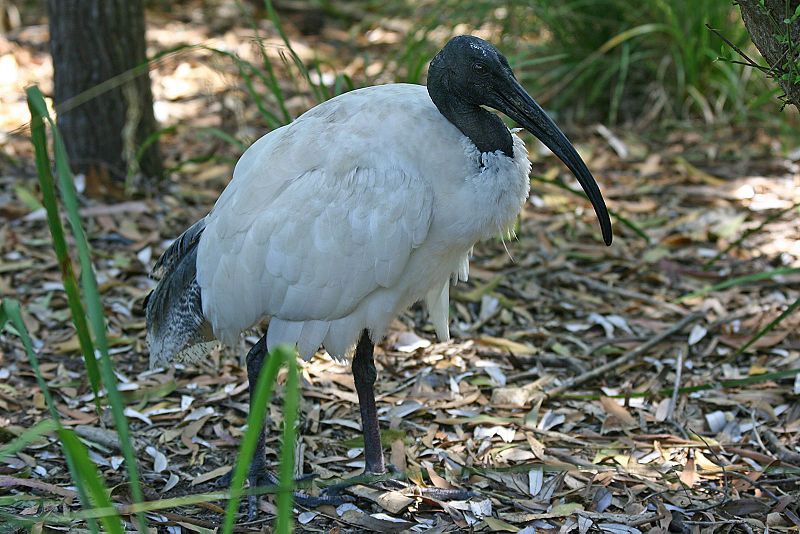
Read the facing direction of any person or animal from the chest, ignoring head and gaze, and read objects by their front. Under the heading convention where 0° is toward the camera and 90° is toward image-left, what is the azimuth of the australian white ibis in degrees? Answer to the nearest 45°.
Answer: approximately 270°

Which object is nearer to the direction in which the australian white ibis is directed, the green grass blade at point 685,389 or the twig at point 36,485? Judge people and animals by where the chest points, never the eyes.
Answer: the green grass blade

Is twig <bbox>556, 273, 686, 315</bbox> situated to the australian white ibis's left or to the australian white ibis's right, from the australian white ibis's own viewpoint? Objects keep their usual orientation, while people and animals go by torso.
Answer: on its left

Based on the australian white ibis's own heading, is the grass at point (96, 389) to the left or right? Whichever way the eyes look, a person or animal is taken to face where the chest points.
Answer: on its right

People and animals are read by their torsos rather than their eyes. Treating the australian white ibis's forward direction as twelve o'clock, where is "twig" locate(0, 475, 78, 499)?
The twig is roughly at 6 o'clock from the australian white ibis.

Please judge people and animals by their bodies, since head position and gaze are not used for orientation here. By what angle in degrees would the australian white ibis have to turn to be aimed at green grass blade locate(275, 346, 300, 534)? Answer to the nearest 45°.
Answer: approximately 90° to its right

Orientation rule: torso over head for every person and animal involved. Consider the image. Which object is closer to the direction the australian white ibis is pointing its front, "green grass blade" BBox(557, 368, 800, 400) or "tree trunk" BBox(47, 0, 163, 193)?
the green grass blade

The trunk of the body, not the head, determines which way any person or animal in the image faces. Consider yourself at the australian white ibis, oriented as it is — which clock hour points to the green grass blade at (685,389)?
The green grass blade is roughly at 11 o'clock from the australian white ibis.

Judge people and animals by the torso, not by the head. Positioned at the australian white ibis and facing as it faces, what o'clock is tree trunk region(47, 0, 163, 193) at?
The tree trunk is roughly at 8 o'clock from the australian white ibis.
